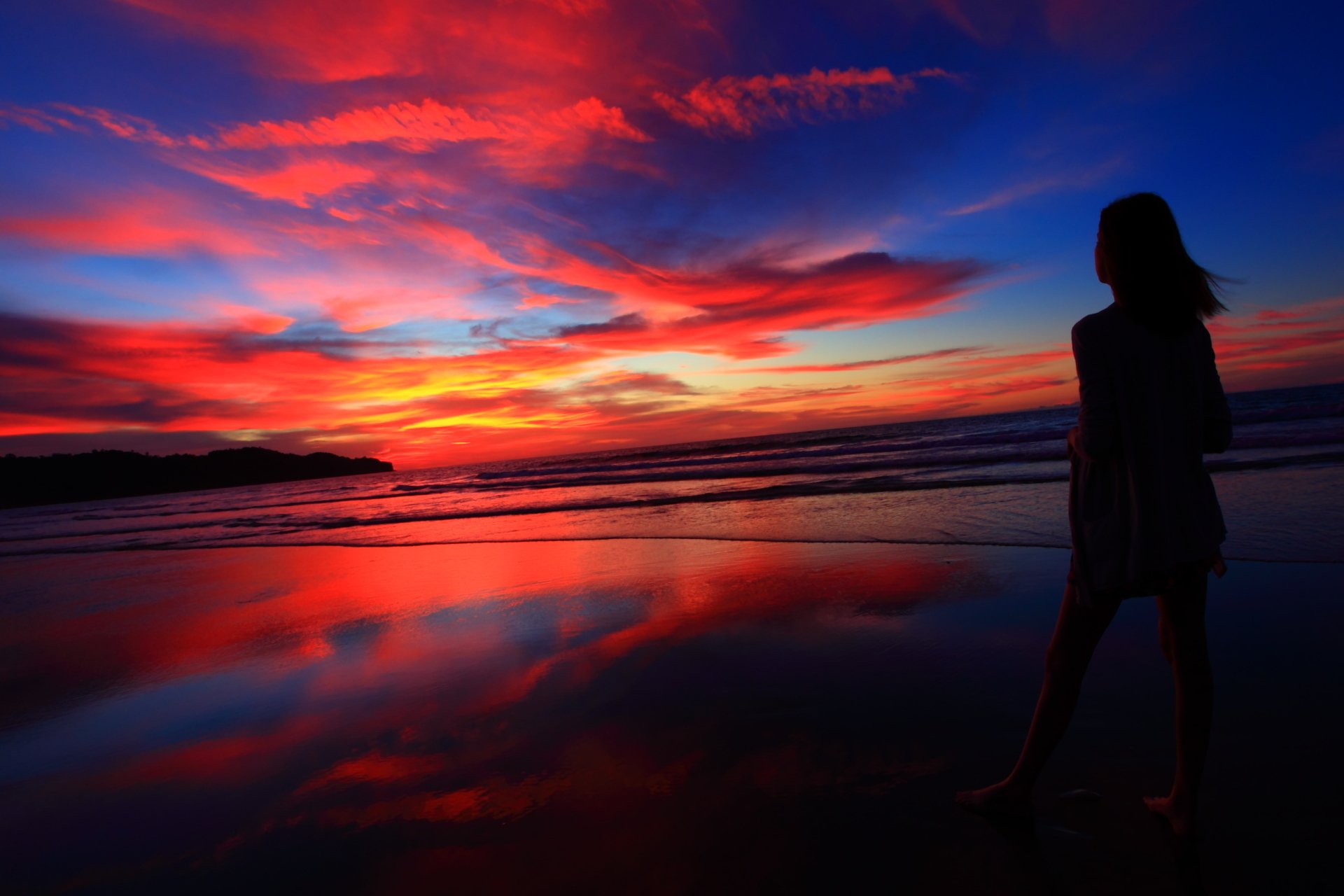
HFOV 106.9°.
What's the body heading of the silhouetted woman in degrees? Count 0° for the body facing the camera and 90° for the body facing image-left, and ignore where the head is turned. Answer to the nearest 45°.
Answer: approximately 135°
